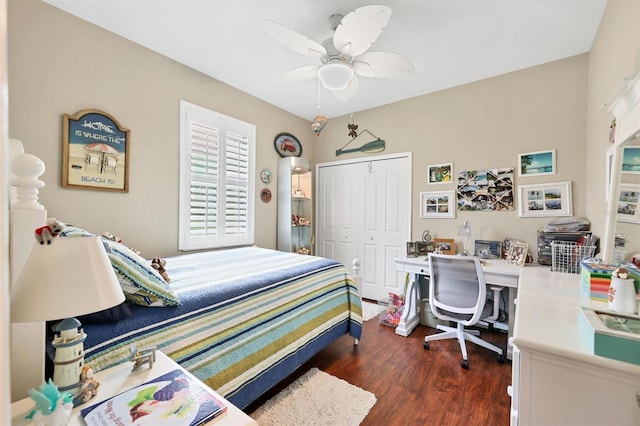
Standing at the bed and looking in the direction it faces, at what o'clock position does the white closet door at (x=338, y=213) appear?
The white closet door is roughly at 12 o'clock from the bed.

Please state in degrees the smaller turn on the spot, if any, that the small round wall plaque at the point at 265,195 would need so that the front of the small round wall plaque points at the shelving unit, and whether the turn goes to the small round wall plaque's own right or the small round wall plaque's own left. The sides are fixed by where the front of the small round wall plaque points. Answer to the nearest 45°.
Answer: approximately 45° to the small round wall plaque's own left

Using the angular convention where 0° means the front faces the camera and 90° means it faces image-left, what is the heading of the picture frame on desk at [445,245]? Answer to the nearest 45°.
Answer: approximately 0°

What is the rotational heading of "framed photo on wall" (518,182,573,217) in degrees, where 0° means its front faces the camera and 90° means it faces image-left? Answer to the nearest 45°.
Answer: approximately 0°

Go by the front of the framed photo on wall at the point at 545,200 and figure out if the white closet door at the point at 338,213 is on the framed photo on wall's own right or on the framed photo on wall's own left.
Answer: on the framed photo on wall's own right

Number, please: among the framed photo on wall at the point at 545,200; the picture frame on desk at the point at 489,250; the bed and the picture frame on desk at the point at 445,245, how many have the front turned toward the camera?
3

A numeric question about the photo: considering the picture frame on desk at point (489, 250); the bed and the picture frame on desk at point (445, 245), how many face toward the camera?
2

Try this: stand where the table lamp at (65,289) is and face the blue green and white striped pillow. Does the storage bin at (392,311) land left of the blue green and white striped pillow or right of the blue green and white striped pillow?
right

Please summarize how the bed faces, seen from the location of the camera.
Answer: facing away from the viewer and to the right of the viewer

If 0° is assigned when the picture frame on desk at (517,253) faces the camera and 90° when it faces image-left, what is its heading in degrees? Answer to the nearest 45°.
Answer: approximately 45°

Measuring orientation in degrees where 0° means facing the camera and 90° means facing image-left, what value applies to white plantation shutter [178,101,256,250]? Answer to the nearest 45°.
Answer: approximately 315°
